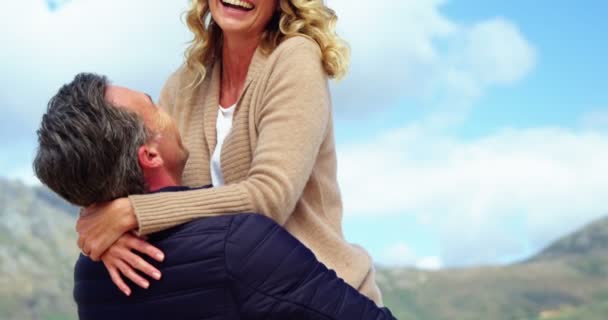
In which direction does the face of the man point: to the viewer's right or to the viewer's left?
to the viewer's right

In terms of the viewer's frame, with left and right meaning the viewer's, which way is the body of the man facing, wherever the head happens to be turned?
facing away from the viewer and to the right of the viewer

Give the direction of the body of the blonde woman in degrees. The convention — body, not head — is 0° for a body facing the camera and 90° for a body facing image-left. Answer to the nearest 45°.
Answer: approximately 45°
